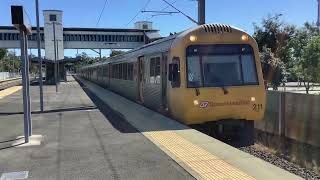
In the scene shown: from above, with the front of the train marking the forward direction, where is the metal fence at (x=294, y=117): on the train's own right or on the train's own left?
on the train's own left

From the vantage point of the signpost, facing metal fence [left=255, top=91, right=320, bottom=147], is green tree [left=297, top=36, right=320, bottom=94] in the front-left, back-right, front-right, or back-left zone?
front-left

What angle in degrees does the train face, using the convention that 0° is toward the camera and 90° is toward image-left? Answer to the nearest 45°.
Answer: approximately 315°

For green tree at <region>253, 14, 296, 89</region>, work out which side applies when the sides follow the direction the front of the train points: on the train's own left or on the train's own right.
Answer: on the train's own left

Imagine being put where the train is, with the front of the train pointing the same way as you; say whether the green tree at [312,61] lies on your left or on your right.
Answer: on your left

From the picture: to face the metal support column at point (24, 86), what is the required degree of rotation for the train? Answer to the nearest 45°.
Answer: approximately 90° to its right

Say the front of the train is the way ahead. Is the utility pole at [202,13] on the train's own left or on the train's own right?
on the train's own left

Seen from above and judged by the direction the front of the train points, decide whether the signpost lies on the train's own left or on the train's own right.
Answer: on the train's own right
